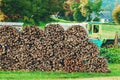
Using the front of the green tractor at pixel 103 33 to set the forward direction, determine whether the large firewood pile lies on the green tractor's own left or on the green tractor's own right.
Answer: on the green tractor's own left

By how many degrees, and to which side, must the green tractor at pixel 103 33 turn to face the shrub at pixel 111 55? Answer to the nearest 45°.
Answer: approximately 90° to its left

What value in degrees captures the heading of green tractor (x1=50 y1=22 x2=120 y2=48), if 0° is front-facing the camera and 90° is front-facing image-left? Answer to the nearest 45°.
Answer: approximately 90°
